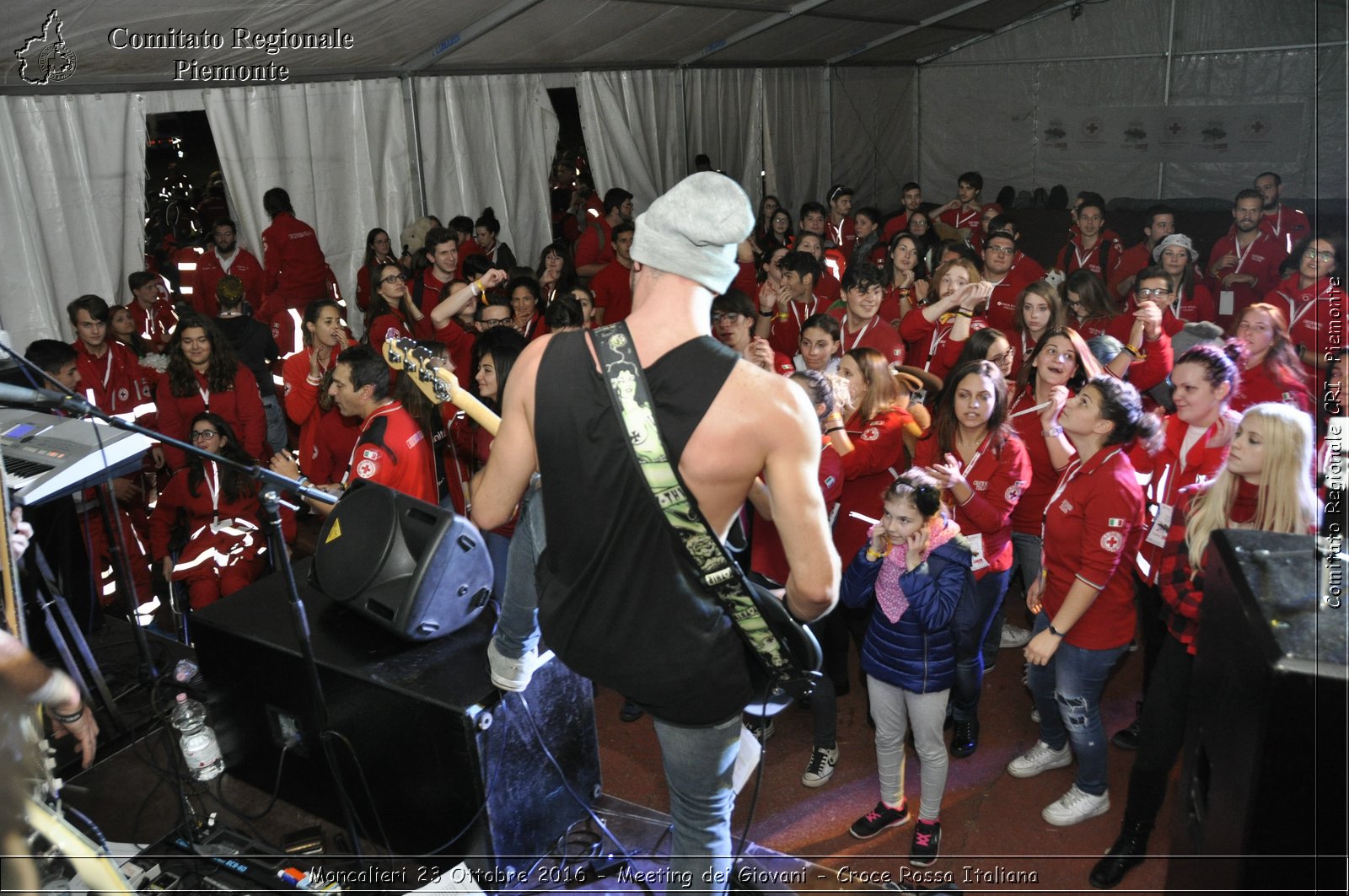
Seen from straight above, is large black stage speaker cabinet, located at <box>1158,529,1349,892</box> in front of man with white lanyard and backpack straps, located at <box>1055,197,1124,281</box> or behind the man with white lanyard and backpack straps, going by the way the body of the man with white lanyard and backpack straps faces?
in front

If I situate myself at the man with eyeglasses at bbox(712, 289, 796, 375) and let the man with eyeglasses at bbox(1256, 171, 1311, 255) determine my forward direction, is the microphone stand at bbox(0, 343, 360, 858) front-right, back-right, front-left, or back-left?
back-right

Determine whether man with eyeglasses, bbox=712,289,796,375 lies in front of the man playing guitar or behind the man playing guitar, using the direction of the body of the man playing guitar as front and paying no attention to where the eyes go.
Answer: in front

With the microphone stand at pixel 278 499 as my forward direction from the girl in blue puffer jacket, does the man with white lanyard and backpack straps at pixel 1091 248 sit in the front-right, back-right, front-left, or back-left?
back-right

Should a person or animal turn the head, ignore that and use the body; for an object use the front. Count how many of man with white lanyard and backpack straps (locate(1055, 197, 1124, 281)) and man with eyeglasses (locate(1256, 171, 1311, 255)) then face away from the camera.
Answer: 0

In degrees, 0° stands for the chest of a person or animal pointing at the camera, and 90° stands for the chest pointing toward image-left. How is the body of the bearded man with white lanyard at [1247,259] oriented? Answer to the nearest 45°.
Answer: approximately 45°

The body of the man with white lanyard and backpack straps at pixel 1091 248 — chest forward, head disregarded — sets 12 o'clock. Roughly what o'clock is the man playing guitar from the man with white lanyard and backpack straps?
The man playing guitar is roughly at 12 o'clock from the man with white lanyard and backpack straps.

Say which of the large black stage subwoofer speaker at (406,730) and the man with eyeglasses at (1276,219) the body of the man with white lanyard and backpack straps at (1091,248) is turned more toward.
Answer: the large black stage subwoofer speaker
